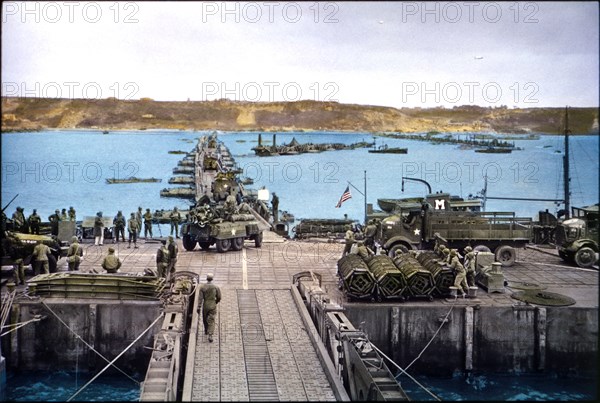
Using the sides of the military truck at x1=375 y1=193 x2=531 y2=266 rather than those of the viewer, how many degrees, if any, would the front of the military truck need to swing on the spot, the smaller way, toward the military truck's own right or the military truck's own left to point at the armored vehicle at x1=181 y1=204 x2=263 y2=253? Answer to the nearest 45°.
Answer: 0° — it already faces it

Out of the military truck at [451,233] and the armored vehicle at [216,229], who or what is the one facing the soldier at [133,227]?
the military truck

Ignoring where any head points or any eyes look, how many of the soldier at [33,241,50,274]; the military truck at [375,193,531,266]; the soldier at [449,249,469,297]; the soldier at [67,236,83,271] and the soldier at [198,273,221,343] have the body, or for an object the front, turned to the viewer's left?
2

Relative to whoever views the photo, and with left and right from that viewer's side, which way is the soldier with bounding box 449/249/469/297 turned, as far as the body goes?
facing to the left of the viewer

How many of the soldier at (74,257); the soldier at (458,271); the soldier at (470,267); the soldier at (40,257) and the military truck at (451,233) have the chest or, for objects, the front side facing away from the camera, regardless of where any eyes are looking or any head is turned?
2

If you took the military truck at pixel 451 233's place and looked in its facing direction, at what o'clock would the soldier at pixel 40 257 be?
The soldier is roughly at 11 o'clock from the military truck.
